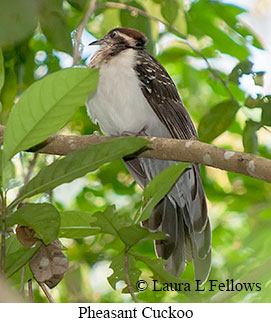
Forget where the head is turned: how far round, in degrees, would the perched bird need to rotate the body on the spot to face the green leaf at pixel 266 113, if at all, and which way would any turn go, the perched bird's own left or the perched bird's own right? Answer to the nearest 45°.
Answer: approximately 90° to the perched bird's own left

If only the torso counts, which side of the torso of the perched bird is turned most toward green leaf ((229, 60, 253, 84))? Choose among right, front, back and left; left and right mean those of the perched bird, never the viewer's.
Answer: back

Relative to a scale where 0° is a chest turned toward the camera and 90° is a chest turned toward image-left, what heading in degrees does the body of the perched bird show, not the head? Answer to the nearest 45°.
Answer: approximately 45°
